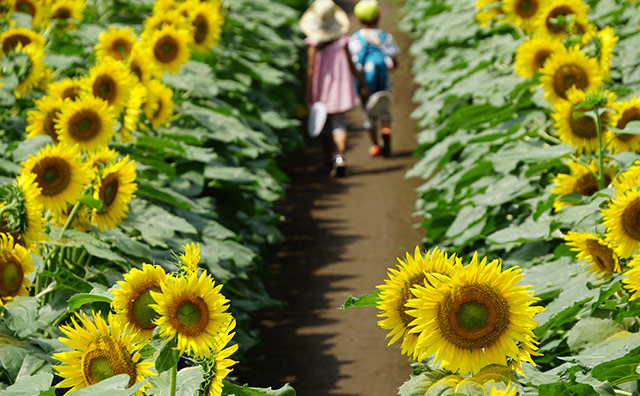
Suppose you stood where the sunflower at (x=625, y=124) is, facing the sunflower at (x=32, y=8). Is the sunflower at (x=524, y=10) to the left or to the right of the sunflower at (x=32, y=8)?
right

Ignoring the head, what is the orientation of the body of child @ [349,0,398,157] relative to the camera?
away from the camera

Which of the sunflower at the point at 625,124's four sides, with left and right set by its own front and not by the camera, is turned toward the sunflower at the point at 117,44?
right

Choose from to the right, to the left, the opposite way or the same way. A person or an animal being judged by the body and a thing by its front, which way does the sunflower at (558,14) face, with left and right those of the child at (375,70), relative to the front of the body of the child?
the opposite way

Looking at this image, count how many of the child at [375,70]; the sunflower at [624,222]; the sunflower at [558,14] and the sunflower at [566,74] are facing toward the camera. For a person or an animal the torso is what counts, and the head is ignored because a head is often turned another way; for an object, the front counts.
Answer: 3

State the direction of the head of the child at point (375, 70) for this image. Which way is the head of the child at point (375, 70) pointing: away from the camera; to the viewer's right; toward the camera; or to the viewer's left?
away from the camera

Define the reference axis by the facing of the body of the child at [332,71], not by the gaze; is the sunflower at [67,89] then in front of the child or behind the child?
behind

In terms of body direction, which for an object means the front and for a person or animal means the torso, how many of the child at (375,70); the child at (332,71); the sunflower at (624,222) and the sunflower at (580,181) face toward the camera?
2

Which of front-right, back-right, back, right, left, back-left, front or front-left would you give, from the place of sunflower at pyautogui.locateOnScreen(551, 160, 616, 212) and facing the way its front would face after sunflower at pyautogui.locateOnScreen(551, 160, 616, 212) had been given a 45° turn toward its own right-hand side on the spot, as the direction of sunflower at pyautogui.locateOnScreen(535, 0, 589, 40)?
back-right

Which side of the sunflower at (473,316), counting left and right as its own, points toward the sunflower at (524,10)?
back

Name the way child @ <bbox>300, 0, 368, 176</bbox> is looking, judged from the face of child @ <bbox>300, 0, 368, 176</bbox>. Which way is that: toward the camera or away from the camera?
away from the camera

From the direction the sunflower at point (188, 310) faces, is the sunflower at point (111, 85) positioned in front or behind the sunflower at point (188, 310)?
behind

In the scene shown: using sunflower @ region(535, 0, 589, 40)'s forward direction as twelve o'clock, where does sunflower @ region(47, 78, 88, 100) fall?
sunflower @ region(47, 78, 88, 100) is roughly at 2 o'clock from sunflower @ region(535, 0, 589, 40).
